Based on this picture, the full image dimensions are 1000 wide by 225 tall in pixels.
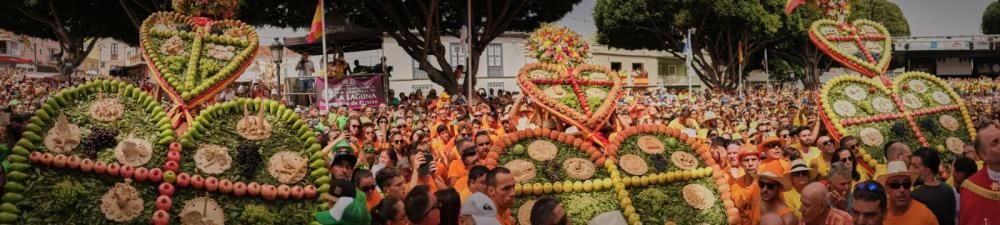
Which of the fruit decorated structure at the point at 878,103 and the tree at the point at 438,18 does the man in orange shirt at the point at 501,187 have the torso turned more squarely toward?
the fruit decorated structure

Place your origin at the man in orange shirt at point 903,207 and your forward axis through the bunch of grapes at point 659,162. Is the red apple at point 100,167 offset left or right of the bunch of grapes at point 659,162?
left

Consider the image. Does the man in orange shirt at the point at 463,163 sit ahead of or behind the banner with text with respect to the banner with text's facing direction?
ahead

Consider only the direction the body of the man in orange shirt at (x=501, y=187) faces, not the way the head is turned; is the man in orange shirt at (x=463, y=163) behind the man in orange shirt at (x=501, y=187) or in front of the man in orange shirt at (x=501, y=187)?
behind

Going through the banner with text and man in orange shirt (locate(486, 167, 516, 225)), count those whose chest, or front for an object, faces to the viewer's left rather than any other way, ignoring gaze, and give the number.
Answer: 0

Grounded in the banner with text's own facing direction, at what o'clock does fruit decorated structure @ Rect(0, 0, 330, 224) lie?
The fruit decorated structure is roughly at 12 o'clock from the banner with text.

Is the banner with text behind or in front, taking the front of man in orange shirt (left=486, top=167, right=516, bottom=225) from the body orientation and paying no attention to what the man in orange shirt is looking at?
behind

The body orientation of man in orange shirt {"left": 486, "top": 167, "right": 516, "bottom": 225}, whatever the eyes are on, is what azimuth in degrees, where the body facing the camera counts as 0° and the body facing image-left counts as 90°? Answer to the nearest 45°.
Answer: approximately 315°

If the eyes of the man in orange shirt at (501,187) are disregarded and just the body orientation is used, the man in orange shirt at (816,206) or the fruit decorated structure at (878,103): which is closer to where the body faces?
the man in orange shirt

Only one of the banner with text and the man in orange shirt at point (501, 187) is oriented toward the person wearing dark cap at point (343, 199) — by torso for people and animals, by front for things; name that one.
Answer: the banner with text

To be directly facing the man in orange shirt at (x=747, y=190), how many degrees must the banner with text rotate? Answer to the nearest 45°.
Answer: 0° — it already faces them

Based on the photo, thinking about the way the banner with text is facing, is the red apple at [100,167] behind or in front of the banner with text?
in front

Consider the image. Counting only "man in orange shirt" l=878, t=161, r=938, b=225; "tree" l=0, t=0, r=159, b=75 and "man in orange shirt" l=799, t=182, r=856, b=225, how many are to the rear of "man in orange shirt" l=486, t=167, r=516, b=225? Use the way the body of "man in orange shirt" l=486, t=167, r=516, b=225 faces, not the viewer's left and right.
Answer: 1

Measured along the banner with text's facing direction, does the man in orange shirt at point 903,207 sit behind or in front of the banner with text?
in front
